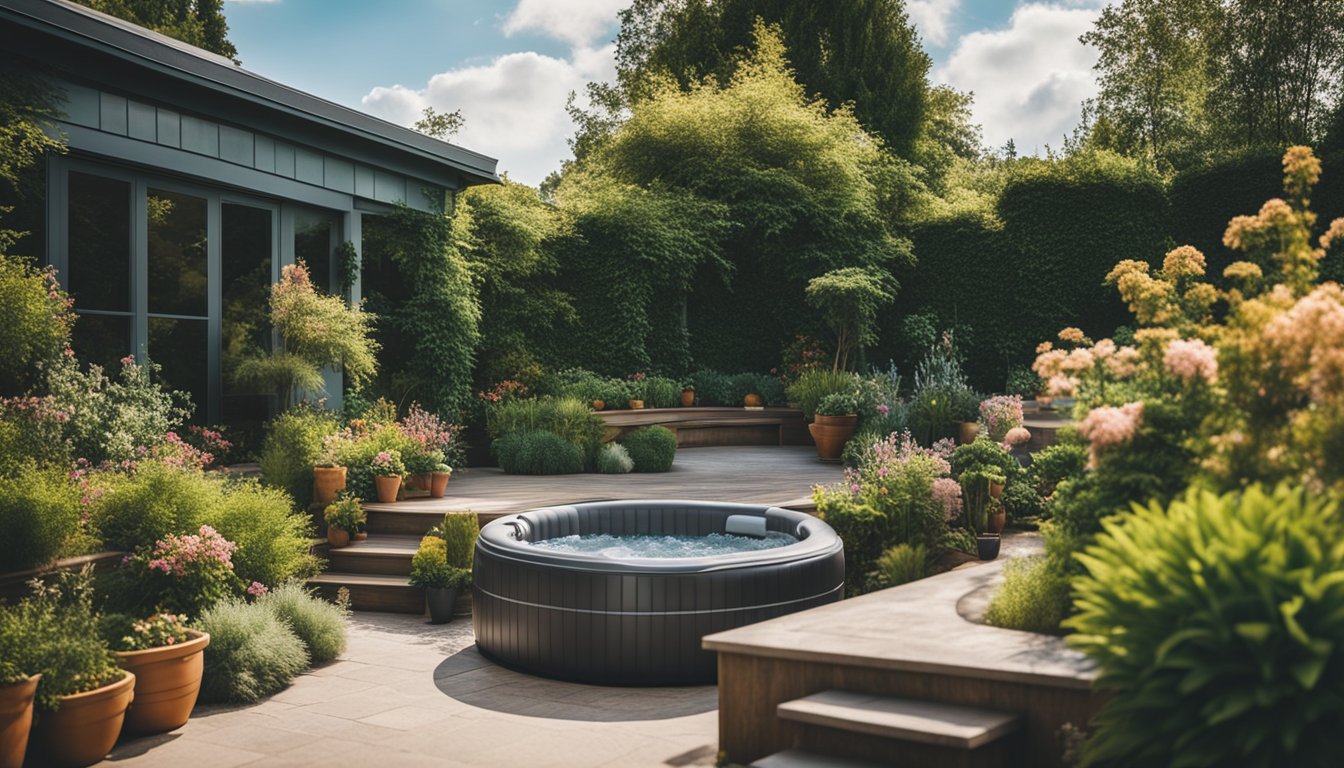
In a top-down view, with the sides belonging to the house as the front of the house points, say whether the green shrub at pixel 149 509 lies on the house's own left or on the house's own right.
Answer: on the house's own right

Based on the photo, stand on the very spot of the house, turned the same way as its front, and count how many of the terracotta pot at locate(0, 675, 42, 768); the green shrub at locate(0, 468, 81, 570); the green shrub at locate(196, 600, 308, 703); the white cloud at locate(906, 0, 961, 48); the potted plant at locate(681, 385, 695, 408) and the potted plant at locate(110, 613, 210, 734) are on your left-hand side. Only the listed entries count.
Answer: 2

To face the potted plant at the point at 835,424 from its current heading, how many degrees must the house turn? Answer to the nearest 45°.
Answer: approximately 45° to its left

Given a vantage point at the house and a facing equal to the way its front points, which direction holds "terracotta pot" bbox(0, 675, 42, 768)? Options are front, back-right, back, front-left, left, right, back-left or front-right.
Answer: front-right

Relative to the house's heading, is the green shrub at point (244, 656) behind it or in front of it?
in front

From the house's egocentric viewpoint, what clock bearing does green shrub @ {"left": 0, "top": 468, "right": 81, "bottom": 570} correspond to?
The green shrub is roughly at 2 o'clock from the house.

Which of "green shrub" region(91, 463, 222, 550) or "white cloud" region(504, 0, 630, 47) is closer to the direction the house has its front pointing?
the green shrub

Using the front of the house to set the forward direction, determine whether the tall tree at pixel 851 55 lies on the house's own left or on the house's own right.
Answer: on the house's own left

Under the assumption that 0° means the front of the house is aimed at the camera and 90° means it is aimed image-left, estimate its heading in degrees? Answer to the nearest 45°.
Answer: approximately 315°

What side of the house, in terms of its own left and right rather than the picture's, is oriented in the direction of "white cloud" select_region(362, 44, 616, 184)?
left

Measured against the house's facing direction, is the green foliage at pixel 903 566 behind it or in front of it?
in front

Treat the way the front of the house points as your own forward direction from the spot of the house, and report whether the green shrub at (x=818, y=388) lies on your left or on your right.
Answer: on your left

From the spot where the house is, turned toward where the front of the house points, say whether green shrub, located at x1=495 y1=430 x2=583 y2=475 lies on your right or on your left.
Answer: on your left

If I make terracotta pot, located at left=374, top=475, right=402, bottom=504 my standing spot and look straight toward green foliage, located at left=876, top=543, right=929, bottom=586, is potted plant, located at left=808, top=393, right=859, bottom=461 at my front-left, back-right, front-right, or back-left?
front-left

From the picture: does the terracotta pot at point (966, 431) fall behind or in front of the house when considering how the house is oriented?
in front
